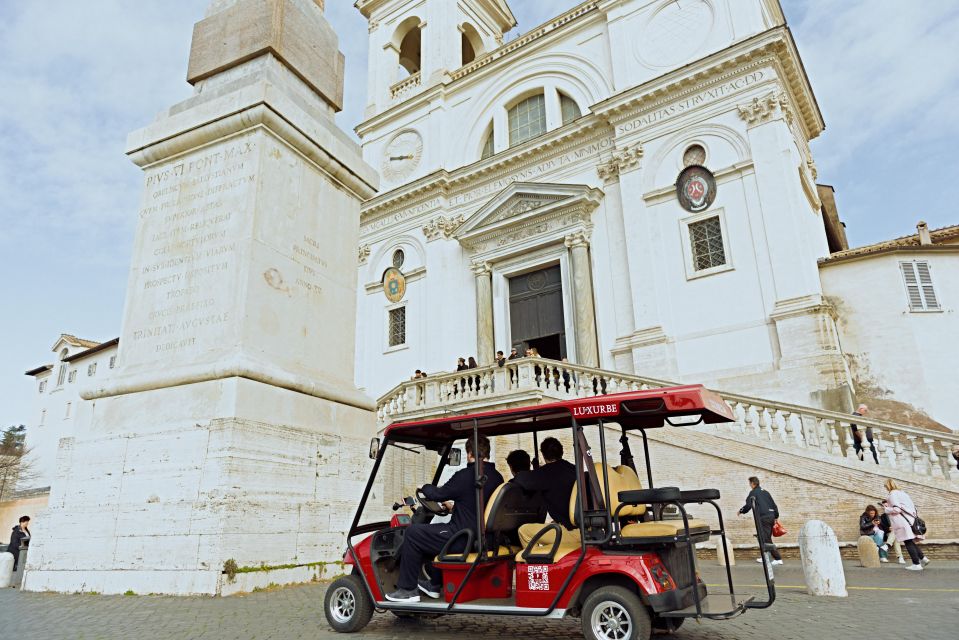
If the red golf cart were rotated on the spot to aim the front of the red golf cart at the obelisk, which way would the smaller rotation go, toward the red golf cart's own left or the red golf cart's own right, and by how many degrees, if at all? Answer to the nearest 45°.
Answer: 0° — it already faces it

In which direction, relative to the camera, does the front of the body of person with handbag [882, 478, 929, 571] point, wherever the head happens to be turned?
to the viewer's left

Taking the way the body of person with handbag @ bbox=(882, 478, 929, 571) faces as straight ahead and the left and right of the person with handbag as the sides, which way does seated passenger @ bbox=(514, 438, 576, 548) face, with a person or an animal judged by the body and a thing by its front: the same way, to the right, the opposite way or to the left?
the same way

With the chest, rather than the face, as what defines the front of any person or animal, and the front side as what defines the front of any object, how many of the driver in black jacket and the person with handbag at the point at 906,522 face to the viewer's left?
2

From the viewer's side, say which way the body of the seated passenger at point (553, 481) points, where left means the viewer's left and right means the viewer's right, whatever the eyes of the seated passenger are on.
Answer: facing away from the viewer and to the left of the viewer

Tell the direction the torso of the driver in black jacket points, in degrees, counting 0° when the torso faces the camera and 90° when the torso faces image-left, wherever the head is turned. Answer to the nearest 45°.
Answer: approximately 90°

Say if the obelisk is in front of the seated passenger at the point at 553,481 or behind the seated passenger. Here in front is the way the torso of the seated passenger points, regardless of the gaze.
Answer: in front

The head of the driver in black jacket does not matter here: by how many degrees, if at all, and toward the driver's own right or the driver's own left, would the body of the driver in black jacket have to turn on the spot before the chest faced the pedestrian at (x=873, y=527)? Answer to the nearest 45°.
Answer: approximately 135° to the driver's own right

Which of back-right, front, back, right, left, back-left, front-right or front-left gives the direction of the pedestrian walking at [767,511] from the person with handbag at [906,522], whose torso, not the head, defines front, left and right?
front

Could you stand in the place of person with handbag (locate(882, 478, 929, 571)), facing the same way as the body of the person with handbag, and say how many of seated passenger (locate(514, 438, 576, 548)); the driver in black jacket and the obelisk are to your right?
0

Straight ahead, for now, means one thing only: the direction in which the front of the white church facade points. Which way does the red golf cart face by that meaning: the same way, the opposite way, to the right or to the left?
to the right

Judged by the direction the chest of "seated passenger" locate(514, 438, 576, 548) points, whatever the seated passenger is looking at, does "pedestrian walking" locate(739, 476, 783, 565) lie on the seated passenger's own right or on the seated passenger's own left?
on the seated passenger's own right

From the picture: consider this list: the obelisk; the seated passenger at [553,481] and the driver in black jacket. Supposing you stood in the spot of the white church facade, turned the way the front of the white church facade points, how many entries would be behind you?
0
